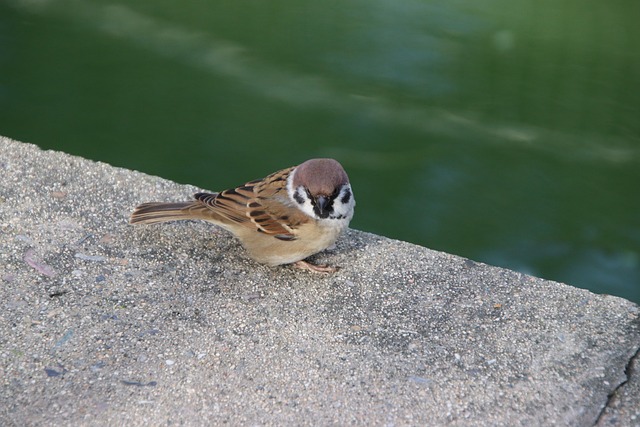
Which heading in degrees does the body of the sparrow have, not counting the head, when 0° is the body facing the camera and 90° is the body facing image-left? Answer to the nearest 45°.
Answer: approximately 270°
